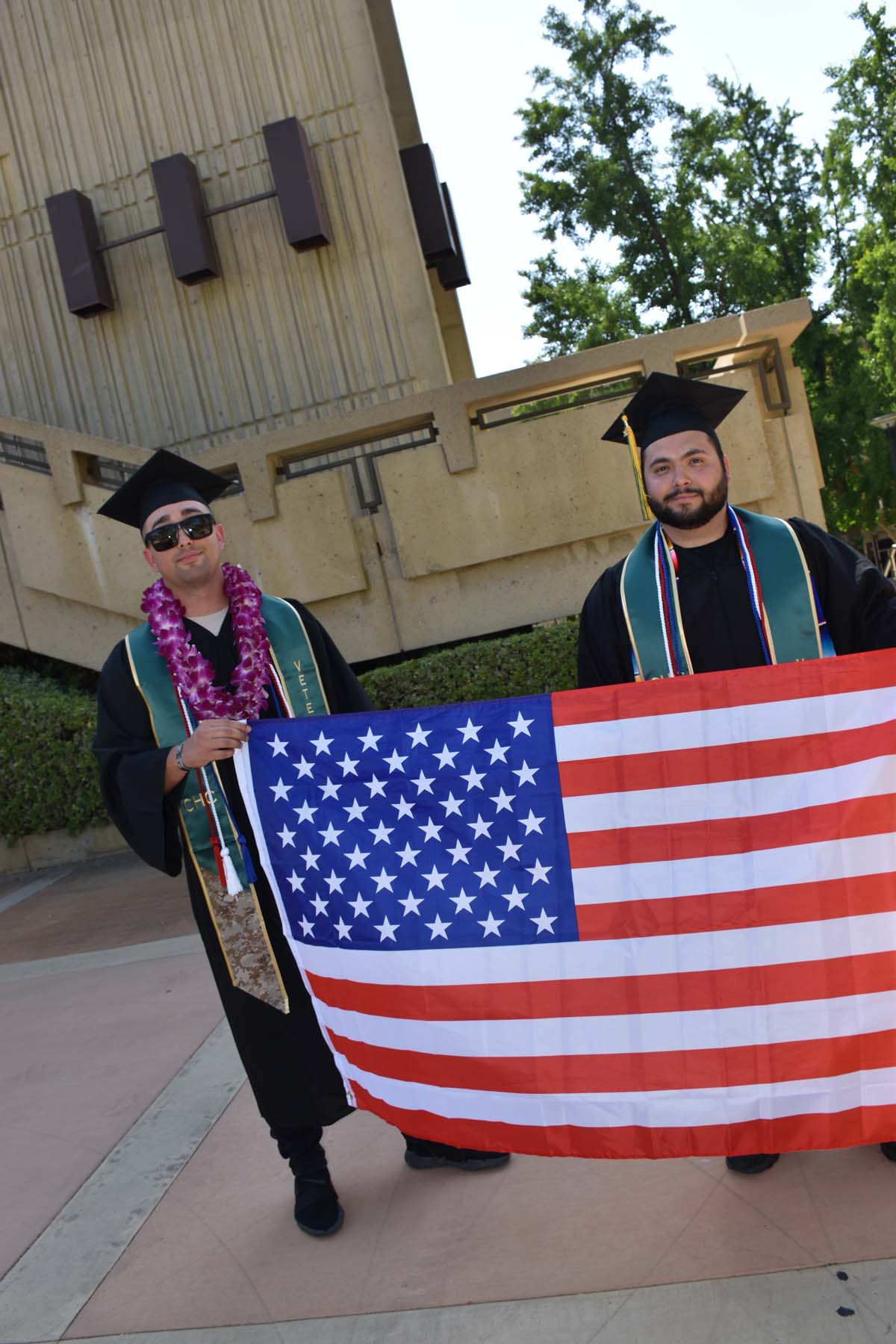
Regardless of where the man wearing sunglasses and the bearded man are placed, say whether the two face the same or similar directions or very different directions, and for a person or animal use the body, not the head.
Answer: same or similar directions

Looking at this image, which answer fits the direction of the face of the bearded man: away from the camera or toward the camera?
toward the camera

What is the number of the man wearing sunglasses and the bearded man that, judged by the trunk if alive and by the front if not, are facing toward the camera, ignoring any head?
2

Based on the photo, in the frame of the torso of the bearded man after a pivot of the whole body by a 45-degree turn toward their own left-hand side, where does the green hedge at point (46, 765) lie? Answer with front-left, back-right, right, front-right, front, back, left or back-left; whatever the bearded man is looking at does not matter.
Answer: back

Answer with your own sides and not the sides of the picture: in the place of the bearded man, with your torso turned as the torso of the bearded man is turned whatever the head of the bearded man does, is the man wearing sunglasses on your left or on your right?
on your right

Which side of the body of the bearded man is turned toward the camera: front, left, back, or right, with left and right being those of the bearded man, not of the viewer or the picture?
front

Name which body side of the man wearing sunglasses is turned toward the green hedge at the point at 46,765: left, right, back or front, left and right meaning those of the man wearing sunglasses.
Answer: back

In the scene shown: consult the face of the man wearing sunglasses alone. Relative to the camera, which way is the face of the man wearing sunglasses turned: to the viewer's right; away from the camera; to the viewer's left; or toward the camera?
toward the camera

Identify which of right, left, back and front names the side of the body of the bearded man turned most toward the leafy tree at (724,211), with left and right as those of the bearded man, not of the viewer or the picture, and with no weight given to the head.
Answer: back

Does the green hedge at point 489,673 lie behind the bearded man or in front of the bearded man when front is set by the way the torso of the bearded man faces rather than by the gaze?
behind

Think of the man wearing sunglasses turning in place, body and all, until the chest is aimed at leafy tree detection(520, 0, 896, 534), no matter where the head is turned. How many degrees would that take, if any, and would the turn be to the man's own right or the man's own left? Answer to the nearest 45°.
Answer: approximately 135° to the man's own left

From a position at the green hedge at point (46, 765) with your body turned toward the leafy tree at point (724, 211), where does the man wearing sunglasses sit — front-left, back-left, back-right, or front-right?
back-right

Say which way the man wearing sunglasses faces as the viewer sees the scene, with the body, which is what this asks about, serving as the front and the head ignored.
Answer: toward the camera
